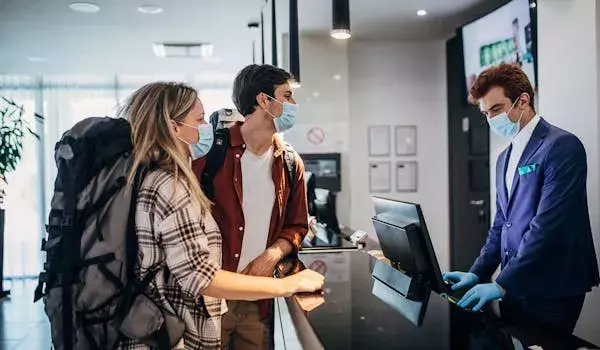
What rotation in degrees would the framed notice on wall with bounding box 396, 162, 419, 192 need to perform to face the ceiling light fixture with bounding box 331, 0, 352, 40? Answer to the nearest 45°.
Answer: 0° — it already faces it

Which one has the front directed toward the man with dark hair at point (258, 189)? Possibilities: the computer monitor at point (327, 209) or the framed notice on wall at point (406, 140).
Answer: the framed notice on wall

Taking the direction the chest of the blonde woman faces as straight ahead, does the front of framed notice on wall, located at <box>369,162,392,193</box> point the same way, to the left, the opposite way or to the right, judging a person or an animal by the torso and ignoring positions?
to the right

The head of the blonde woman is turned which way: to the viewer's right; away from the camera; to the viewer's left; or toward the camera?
to the viewer's right

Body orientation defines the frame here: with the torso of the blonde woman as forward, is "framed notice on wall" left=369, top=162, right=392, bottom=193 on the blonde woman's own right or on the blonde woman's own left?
on the blonde woman's own left

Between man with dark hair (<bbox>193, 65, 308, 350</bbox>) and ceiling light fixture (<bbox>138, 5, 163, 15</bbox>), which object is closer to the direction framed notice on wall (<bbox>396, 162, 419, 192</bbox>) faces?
the man with dark hair
